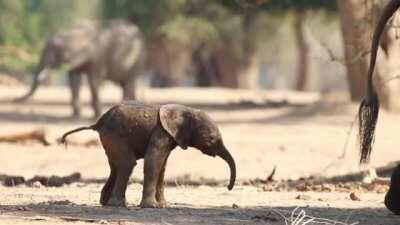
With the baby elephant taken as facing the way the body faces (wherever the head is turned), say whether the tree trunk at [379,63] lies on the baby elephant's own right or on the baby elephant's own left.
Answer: on the baby elephant's own left

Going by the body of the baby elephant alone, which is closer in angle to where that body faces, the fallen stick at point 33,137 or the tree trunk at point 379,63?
the tree trunk

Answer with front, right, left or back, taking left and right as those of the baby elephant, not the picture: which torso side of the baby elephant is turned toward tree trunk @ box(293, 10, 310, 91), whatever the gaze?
left

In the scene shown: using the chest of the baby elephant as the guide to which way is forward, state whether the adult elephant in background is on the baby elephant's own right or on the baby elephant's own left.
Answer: on the baby elephant's own left

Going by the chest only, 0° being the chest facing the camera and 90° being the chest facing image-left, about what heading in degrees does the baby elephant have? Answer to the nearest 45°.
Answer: approximately 270°

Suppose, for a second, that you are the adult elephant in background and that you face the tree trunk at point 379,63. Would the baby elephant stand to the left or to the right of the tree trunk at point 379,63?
right

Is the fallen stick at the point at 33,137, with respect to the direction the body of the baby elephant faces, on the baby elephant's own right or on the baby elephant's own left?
on the baby elephant's own left

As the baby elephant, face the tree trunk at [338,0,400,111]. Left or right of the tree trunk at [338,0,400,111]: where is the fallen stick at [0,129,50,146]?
left
